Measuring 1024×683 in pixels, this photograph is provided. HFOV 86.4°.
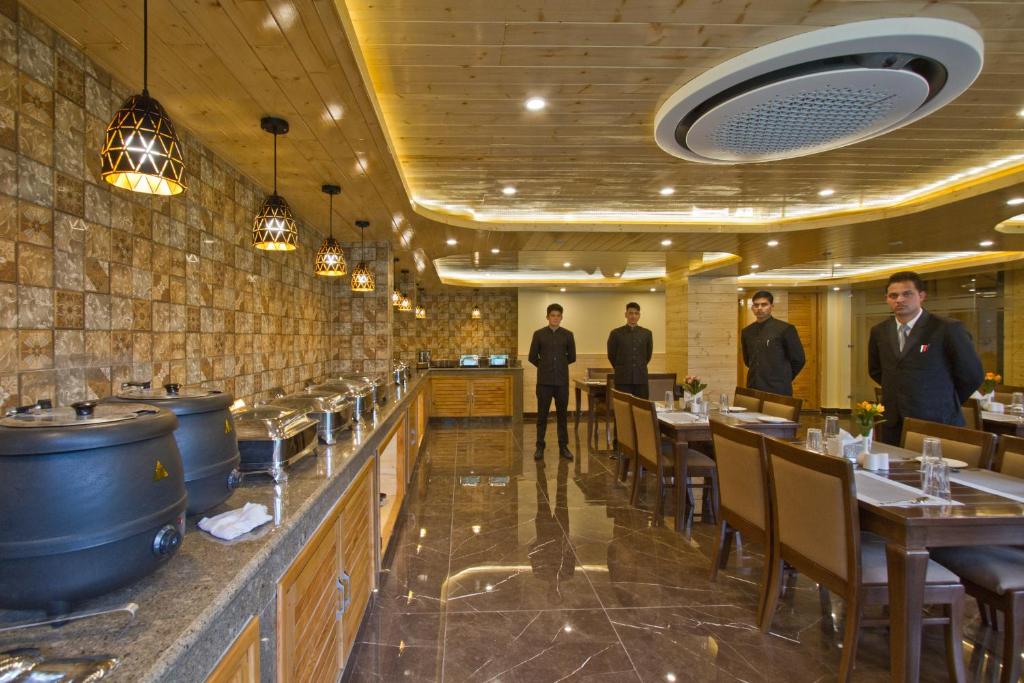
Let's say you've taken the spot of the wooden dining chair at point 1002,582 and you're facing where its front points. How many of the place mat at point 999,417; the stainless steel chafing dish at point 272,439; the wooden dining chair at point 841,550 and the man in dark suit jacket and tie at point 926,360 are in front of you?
2

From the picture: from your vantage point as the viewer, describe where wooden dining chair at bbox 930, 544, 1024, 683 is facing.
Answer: facing the viewer and to the left of the viewer

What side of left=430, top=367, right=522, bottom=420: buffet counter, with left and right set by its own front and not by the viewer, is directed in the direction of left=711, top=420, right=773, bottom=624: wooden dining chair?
front

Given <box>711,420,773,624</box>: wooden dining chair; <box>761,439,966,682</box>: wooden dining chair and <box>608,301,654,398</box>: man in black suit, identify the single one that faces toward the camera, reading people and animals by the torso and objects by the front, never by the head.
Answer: the man in black suit

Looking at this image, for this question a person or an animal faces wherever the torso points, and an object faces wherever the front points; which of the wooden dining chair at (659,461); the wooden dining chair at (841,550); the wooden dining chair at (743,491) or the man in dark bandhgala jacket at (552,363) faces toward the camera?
the man in dark bandhgala jacket

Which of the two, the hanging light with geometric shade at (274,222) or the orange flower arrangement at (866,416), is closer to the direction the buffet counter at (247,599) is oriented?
the orange flower arrangement

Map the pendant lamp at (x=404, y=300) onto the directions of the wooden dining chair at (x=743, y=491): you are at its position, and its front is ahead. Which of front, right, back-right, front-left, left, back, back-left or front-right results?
left

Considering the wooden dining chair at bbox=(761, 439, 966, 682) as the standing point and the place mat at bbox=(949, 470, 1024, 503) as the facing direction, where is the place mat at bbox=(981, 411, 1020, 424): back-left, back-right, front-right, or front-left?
front-left

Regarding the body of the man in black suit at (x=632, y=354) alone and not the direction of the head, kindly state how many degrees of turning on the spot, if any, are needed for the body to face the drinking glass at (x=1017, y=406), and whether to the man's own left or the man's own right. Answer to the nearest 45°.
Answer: approximately 90° to the man's own left

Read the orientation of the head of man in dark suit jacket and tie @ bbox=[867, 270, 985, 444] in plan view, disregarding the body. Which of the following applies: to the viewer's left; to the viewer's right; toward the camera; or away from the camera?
toward the camera

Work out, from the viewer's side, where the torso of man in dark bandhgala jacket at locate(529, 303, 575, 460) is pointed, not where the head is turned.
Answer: toward the camera

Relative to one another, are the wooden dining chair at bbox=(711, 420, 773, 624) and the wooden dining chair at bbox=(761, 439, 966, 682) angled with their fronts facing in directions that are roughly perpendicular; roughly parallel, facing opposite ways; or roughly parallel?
roughly parallel

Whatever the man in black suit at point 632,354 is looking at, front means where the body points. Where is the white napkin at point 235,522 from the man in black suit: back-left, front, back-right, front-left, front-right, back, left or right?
front

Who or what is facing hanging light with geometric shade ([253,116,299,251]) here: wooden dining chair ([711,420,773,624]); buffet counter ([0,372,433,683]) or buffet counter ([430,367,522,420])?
buffet counter ([430,367,522,420])

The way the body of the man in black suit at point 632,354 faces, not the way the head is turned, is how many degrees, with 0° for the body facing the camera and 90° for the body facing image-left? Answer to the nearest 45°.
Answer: approximately 0°

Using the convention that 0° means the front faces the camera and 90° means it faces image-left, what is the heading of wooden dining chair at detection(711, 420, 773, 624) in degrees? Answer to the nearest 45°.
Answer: approximately 225°

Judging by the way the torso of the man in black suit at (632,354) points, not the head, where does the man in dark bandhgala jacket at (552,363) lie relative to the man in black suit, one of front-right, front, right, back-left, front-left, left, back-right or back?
right
